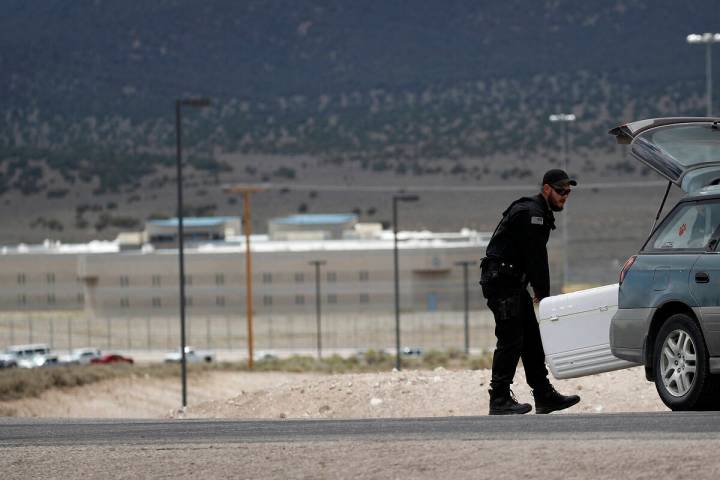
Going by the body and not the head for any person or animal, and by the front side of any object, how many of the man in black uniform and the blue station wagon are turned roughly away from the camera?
0

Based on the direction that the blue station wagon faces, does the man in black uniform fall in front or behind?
behind

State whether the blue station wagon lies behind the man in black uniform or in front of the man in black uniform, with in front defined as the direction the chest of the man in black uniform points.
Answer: in front

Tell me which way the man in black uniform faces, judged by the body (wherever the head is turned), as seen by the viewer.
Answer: to the viewer's right
